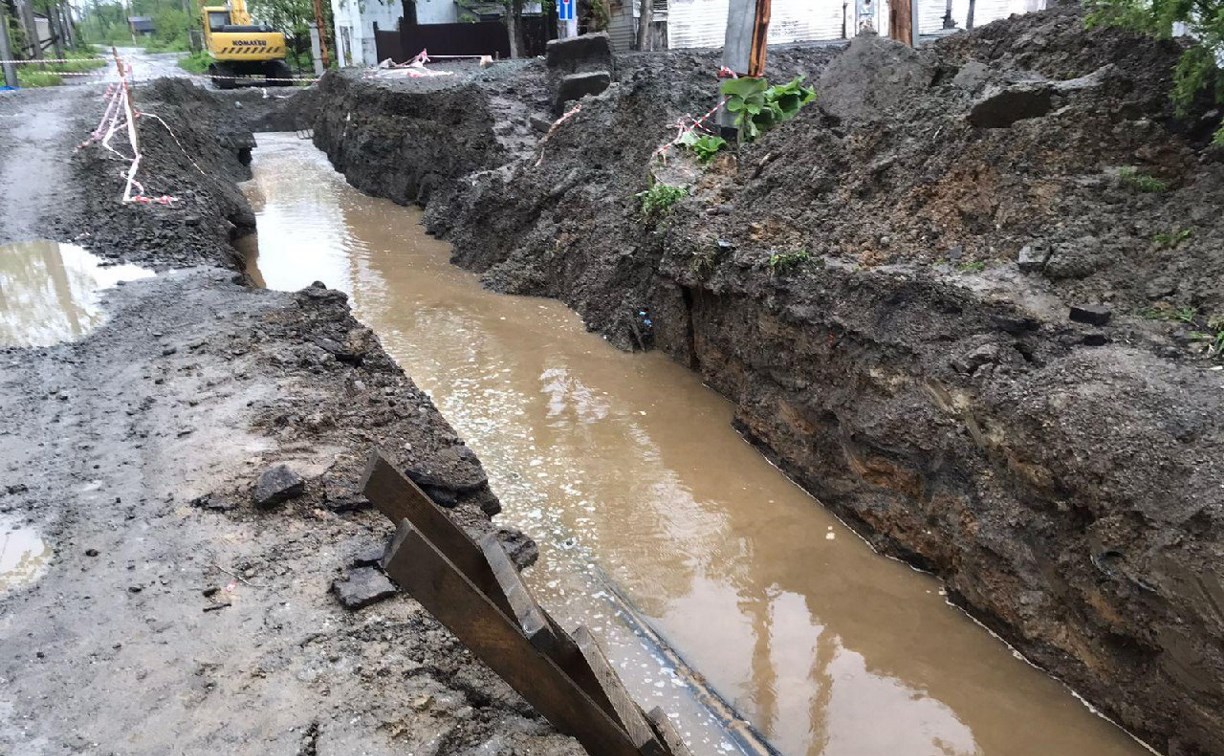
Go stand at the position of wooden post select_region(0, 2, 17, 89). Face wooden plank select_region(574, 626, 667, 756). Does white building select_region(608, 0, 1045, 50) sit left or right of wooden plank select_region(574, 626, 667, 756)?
left

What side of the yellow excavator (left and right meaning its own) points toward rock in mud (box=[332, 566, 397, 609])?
back

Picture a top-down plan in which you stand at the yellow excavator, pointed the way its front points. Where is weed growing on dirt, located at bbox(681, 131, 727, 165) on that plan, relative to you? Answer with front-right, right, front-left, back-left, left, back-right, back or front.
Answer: back

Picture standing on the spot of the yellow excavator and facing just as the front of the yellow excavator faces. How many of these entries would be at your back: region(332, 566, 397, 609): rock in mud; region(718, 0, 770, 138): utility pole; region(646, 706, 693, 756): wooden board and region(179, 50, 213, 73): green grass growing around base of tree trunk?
3

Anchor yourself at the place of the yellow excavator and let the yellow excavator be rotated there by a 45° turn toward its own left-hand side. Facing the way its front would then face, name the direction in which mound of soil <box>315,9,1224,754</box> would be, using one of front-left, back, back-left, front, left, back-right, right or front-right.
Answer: back-left

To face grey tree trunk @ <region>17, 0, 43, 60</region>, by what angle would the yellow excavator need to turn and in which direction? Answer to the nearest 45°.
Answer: approximately 90° to its left

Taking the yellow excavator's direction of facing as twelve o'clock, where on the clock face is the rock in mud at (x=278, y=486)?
The rock in mud is roughly at 6 o'clock from the yellow excavator.

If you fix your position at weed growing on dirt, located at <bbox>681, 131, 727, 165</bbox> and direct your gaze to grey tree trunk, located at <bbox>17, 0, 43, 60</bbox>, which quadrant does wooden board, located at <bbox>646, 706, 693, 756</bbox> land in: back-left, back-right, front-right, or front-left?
back-left

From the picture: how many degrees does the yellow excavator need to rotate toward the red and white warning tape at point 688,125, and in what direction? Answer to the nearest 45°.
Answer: approximately 180°

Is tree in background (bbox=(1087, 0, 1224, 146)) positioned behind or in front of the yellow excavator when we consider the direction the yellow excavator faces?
behind

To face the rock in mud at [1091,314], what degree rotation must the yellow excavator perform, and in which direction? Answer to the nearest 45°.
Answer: approximately 180°

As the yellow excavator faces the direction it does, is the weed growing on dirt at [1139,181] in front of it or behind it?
behind

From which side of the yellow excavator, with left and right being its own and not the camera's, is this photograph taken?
back

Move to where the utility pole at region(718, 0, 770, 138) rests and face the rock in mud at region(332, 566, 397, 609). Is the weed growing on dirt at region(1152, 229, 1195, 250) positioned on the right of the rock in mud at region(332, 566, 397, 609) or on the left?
left

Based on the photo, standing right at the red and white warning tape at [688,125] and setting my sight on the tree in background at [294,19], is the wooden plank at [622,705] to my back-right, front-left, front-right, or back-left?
back-left

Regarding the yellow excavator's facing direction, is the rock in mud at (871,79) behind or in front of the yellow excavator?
behind
